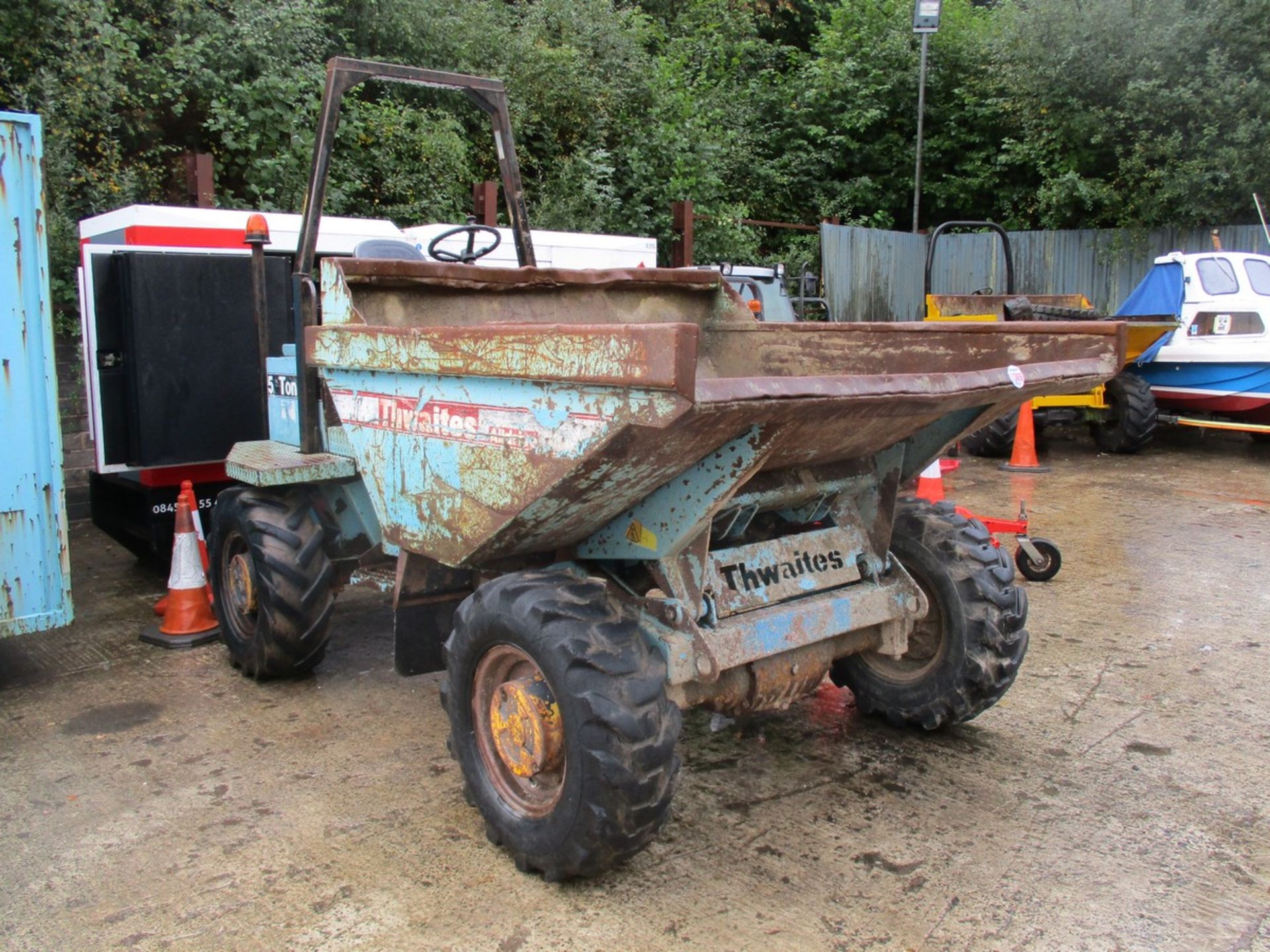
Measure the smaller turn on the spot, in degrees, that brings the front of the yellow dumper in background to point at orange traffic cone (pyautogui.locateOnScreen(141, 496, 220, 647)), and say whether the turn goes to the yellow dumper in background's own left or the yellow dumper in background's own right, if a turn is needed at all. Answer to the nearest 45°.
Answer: approximately 90° to the yellow dumper in background's own right

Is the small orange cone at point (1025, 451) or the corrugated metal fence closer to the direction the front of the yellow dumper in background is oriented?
the small orange cone

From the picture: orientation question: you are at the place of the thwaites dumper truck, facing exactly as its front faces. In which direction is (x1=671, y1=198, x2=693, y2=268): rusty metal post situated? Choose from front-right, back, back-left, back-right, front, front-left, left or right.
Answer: back-left

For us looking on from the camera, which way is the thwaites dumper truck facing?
facing the viewer and to the right of the viewer

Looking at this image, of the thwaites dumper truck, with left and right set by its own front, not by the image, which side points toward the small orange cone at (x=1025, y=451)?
left

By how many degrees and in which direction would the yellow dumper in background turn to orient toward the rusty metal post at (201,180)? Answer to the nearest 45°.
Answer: approximately 90° to its right

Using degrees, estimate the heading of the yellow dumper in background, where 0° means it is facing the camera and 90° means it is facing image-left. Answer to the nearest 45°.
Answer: approximately 315°

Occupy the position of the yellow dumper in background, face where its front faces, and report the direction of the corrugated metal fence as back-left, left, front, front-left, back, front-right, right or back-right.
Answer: back-left

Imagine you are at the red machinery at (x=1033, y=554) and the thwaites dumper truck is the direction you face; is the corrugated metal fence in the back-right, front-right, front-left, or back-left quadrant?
back-right

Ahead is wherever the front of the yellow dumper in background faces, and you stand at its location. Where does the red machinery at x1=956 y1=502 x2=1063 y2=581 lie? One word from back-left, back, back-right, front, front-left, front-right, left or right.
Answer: front-right

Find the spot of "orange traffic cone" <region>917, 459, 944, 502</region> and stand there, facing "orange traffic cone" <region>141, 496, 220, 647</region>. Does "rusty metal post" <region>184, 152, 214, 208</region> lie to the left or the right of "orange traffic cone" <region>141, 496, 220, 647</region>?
right

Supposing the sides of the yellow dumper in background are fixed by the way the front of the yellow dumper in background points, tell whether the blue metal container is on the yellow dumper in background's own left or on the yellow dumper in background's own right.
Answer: on the yellow dumper in background's own right

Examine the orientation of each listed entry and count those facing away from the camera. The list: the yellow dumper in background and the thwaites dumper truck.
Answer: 0

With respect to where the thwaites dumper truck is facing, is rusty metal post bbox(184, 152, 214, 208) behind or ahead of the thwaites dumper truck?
behind

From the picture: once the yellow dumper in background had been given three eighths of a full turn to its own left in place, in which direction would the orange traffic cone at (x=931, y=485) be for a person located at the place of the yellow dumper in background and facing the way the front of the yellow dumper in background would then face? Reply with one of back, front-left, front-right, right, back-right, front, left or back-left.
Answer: back
